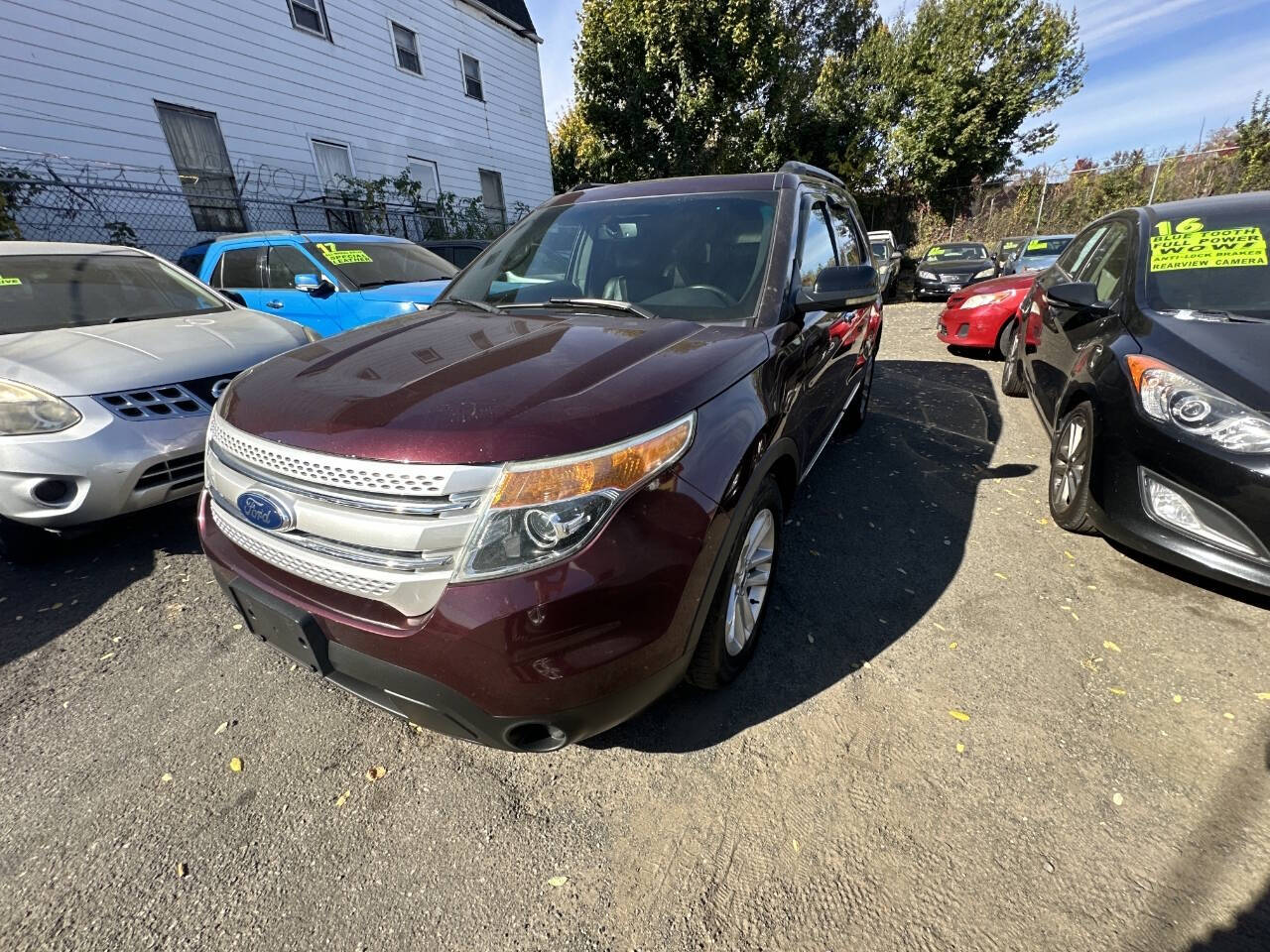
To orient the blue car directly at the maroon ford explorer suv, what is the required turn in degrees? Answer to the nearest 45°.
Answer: approximately 45° to its right

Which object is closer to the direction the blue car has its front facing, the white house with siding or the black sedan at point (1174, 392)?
the black sedan

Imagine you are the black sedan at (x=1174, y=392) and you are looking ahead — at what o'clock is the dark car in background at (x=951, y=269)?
The dark car in background is roughly at 7 o'clock from the black sedan.

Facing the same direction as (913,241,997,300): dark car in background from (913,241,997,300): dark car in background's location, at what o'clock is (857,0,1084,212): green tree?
The green tree is roughly at 6 o'clock from the dark car in background.

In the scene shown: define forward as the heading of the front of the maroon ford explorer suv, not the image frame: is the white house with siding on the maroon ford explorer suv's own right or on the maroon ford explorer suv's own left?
on the maroon ford explorer suv's own right

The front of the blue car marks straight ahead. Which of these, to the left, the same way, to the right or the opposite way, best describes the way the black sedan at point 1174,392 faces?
to the right

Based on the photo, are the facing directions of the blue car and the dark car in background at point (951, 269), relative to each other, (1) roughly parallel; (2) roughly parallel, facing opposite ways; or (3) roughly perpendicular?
roughly perpendicular

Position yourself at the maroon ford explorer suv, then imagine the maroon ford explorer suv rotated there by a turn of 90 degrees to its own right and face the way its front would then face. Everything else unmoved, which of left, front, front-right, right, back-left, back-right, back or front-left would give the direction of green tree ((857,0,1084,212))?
right

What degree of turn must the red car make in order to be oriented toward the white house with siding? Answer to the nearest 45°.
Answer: approximately 45° to its right

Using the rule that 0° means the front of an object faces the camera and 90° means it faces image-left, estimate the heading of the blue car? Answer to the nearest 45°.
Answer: approximately 315°

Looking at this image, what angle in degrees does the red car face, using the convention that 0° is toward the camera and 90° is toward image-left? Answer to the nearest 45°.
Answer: approximately 45°

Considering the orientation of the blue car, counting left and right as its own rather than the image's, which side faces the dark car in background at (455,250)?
left

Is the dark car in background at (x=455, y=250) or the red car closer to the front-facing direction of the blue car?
the red car

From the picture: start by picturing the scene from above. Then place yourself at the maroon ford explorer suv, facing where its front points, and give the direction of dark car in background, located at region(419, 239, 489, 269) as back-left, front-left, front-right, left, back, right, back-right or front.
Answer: back-right

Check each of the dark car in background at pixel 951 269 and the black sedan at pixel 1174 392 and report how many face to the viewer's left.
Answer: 0

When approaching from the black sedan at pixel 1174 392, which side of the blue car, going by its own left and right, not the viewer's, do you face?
front

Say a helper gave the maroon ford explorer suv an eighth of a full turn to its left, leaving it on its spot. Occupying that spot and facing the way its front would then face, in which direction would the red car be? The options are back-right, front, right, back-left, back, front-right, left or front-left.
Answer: back-left

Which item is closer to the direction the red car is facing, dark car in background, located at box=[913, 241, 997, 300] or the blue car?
the blue car
